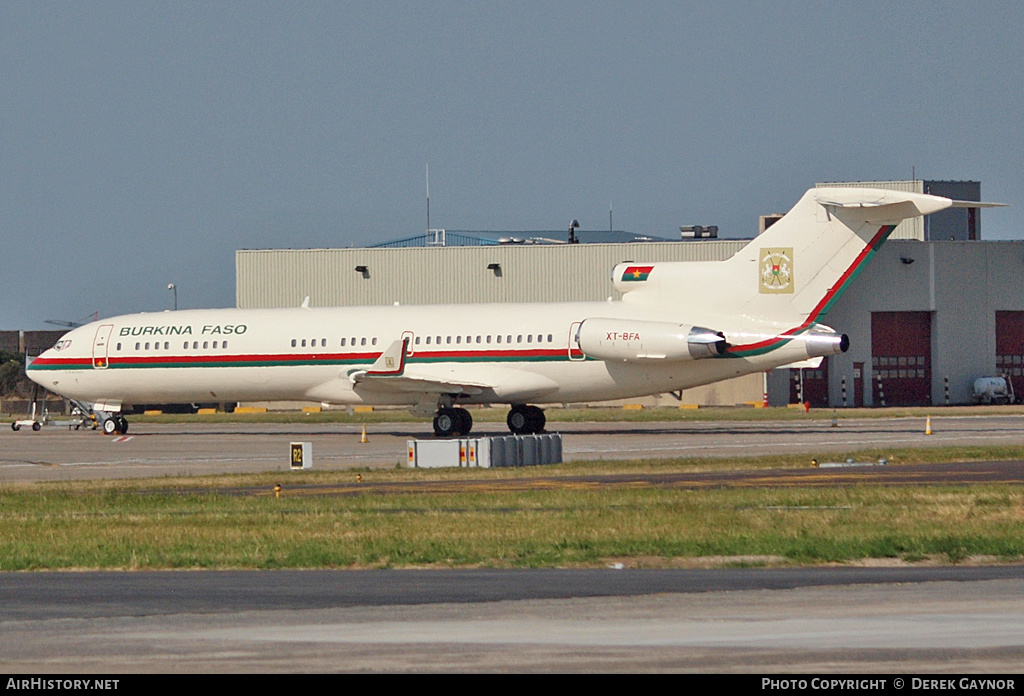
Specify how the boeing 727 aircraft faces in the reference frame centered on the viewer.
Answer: facing away from the viewer and to the left of the viewer
